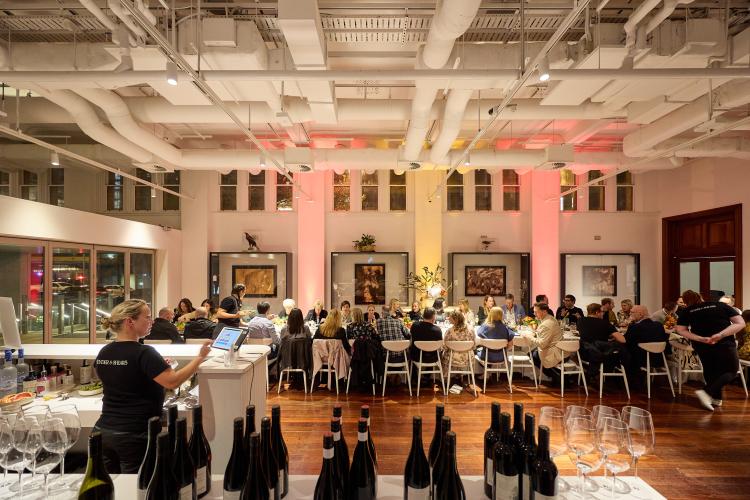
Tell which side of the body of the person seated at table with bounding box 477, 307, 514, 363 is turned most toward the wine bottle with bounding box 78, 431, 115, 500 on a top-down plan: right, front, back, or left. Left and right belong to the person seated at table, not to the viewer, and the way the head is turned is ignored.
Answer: back

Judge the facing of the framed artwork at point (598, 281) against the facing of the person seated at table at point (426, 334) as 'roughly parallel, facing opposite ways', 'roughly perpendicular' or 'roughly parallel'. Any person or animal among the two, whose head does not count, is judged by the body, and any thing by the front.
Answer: roughly parallel, facing opposite ways

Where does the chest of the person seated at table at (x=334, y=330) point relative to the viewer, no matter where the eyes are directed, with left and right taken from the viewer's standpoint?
facing away from the viewer

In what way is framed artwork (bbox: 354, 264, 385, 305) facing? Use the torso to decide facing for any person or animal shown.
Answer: toward the camera

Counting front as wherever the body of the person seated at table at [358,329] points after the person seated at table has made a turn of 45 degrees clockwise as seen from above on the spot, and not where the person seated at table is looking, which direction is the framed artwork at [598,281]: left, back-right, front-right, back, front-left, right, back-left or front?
front

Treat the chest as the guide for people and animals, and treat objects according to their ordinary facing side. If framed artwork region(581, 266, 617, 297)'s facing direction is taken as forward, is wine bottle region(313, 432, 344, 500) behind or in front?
in front

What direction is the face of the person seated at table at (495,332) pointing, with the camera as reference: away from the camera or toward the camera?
away from the camera

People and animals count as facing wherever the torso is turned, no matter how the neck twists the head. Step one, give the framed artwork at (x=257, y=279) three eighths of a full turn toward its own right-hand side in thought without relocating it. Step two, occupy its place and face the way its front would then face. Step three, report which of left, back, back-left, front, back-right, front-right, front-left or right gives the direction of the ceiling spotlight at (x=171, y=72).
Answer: back-left

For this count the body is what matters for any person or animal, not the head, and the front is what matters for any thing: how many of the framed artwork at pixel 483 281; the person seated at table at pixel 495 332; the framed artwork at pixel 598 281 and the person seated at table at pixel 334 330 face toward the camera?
2

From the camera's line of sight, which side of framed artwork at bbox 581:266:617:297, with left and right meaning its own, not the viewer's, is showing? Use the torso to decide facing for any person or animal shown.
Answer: front

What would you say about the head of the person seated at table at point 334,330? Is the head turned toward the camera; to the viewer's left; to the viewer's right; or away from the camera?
away from the camera

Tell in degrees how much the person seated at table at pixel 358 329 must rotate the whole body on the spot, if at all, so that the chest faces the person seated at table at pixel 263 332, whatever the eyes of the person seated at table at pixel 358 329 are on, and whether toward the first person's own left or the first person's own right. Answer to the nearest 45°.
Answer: approximately 90° to the first person's own left

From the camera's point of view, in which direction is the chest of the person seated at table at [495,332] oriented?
away from the camera

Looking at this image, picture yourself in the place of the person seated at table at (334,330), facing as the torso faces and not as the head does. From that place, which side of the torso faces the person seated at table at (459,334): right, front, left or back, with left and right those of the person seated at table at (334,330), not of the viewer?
right

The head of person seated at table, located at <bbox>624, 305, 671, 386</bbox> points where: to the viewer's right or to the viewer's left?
to the viewer's left

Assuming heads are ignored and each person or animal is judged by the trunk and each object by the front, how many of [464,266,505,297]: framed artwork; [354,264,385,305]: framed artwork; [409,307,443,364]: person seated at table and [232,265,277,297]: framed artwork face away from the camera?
1

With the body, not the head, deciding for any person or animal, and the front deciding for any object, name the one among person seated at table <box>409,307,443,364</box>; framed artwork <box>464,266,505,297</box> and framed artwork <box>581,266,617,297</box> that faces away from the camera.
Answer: the person seated at table

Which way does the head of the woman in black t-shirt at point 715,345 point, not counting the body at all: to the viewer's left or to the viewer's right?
to the viewer's left

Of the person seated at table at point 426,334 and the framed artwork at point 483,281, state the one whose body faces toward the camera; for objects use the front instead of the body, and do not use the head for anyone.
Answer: the framed artwork
